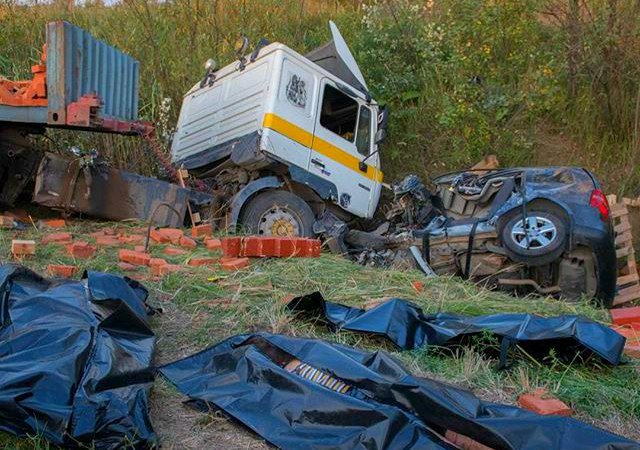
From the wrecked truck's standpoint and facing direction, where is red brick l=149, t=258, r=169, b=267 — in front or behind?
behind

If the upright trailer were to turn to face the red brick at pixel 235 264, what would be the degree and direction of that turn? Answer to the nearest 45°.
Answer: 0° — it already faces it

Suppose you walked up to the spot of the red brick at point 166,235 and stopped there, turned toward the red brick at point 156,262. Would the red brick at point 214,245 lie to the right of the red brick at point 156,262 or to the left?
left

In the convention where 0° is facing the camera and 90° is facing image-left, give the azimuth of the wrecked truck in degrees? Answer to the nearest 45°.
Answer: approximately 225°

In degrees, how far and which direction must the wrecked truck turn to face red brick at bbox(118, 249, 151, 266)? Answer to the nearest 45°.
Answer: approximately 180°

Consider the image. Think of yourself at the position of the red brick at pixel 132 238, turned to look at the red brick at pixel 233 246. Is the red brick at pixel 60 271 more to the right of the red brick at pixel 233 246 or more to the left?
right

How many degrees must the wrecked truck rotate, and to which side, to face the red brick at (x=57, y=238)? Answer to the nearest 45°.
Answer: approximately 180°

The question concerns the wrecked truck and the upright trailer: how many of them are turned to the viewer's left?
0

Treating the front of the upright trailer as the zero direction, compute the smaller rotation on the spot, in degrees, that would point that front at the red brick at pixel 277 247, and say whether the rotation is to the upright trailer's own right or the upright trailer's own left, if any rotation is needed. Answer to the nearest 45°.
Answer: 0° — it already faces it

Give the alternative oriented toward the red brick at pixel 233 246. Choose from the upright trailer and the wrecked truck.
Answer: the upright trailer

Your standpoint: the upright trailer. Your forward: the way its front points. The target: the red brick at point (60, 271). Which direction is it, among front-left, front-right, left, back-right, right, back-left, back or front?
front-right

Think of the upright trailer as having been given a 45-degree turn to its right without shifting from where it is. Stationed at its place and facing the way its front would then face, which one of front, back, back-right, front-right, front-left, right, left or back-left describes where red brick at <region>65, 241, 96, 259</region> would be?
front
